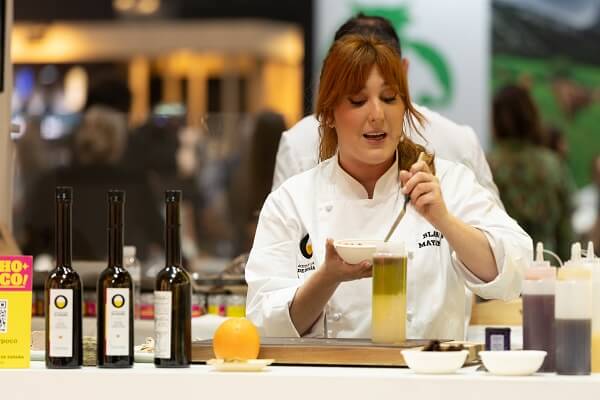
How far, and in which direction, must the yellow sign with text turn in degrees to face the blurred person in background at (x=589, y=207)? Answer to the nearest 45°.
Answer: approximately 135° to its left

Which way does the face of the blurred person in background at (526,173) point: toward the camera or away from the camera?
away from the camera

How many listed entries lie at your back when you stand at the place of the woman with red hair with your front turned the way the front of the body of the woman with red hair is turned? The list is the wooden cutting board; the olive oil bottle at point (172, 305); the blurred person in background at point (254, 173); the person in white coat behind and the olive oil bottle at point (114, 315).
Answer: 2

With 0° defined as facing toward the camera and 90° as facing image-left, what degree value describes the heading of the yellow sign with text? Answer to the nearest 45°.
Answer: approximately 0°

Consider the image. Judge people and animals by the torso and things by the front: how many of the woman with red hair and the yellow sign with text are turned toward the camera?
2

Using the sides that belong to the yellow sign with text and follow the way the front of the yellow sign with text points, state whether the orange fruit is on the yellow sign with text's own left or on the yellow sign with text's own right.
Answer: on the yellow sign with text's own left

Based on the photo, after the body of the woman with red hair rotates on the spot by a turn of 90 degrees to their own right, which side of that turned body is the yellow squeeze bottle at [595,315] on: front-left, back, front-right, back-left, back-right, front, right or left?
back-left

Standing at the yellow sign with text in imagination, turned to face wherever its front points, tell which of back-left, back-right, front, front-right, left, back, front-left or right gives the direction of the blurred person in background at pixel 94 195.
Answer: back

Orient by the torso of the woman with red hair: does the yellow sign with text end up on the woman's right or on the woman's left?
on the woman's right
